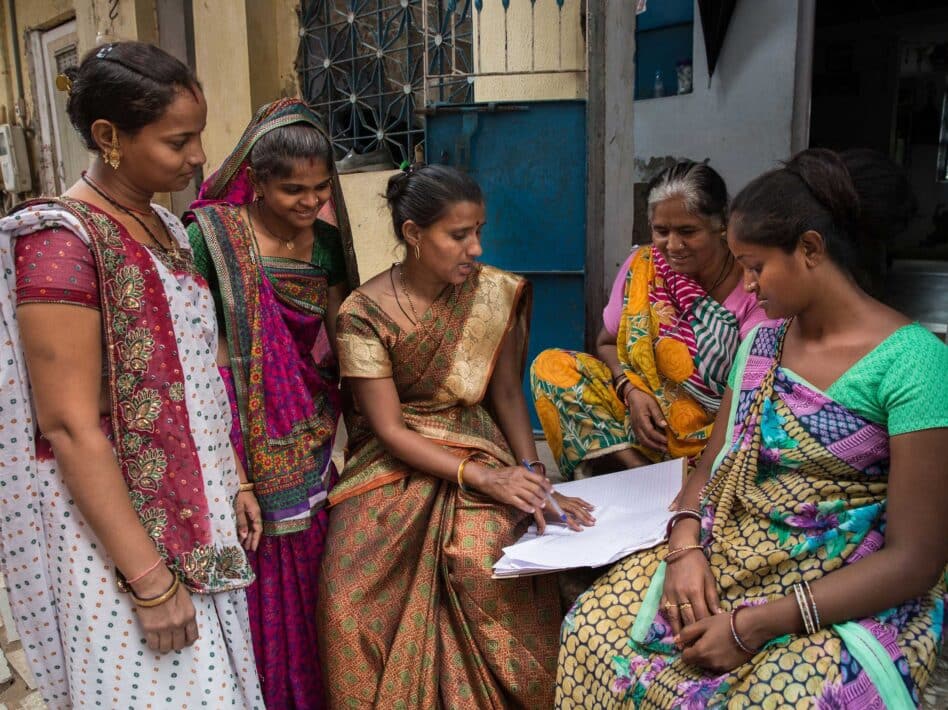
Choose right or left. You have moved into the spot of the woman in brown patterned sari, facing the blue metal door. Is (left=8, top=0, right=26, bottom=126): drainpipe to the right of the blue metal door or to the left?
left

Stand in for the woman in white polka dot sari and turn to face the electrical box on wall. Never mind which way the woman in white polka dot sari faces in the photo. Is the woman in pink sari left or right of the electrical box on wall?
right

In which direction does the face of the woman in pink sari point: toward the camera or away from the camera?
toward the camera

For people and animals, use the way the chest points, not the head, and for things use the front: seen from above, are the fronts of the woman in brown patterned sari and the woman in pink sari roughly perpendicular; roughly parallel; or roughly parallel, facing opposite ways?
roughly parallel

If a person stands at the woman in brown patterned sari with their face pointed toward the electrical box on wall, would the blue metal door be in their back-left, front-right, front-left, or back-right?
front-right

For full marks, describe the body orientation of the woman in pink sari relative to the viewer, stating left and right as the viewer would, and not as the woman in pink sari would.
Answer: facing the viewer and to the right of the viewer

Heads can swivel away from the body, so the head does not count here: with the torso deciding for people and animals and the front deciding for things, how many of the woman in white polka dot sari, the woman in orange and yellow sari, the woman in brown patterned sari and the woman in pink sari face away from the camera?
0

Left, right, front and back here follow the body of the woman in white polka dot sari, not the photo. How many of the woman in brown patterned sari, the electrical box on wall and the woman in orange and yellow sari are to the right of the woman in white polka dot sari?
0

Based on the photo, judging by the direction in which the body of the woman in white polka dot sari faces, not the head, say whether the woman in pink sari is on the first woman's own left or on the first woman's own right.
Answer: on the first woman's own left

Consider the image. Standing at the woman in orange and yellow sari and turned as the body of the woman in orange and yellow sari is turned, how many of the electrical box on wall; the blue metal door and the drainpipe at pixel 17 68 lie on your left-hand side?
0

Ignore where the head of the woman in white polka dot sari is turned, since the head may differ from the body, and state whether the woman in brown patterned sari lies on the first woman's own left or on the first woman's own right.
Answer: on the first woman's own left

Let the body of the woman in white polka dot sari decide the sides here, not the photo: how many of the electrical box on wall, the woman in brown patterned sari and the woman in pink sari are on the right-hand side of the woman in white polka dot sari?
0

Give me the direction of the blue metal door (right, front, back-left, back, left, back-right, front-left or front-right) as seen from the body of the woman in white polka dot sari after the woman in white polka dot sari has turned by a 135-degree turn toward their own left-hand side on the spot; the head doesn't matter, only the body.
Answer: front-right

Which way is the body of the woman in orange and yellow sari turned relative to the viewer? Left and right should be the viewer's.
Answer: facing the viewer and to the left of the viewer
